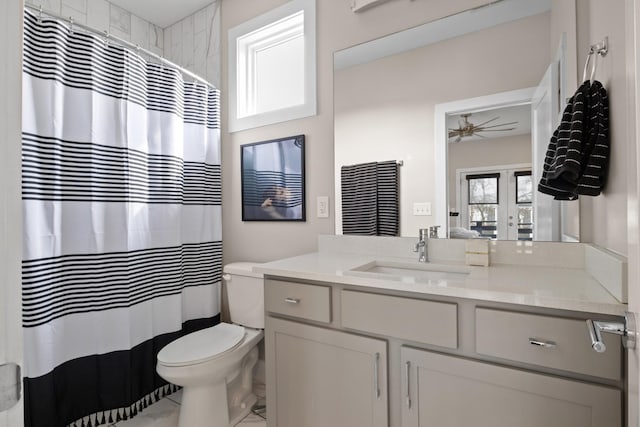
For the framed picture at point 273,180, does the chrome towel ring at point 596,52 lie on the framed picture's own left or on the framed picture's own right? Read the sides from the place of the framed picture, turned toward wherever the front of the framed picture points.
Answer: on the framed picture's own left

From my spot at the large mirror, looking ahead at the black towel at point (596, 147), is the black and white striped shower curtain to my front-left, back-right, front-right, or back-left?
back-right

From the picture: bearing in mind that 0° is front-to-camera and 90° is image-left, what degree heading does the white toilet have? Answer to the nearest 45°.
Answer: approximately 45°

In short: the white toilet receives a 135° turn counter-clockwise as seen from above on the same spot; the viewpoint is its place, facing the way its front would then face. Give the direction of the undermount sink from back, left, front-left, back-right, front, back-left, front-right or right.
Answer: front-right

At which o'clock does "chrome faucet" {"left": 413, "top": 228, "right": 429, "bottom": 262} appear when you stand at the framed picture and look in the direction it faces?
The chrome faucet is roughly at 9 o'clock from the framed picture.

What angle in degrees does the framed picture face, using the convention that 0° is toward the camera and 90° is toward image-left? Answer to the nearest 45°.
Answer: approximately 45°
